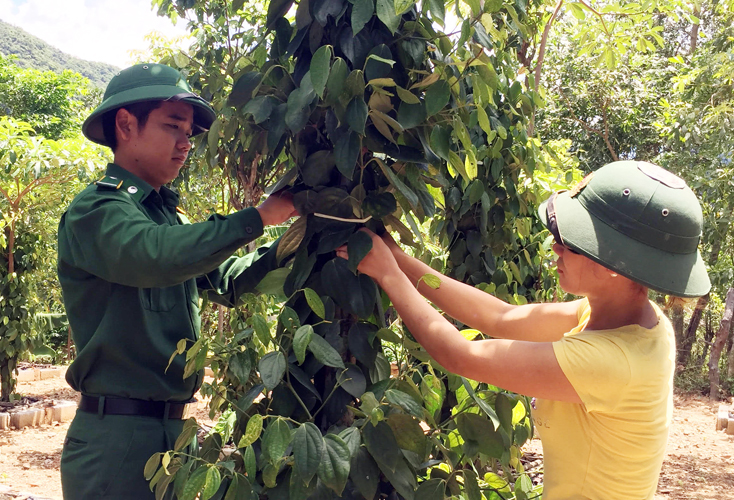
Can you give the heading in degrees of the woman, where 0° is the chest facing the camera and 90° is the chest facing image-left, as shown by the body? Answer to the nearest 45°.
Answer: approximately 90°

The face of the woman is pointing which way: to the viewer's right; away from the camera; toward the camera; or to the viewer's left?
to the viewer's left

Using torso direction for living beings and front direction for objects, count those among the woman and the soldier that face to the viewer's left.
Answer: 1

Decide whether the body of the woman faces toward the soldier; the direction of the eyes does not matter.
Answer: yes

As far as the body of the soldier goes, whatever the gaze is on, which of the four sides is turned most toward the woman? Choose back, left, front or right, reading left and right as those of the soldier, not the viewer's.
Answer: front

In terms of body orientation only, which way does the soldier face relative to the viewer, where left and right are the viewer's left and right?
facing the viewer and to the right of the viewer

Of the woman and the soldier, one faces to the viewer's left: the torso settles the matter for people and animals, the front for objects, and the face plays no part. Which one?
the woman

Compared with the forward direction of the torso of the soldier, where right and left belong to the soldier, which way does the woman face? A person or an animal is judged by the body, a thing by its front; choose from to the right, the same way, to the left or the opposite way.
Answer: the opposite way

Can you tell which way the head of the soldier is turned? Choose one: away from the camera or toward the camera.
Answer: toward the camera
